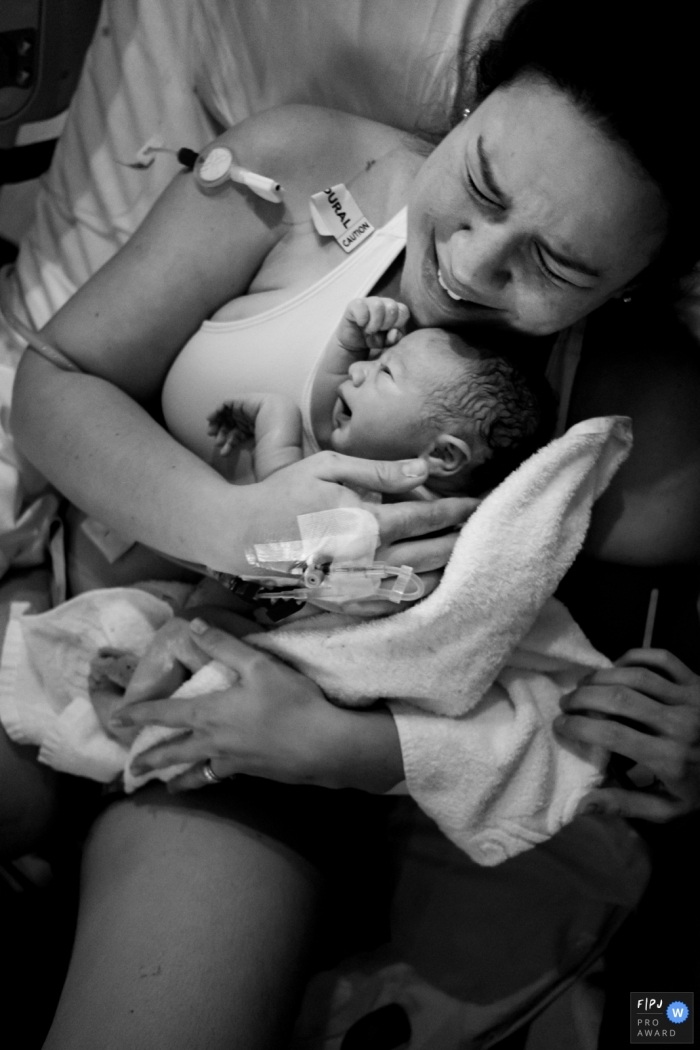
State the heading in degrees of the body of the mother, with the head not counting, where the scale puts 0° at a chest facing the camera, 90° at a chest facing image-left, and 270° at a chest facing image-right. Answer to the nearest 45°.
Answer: approximately 0°
